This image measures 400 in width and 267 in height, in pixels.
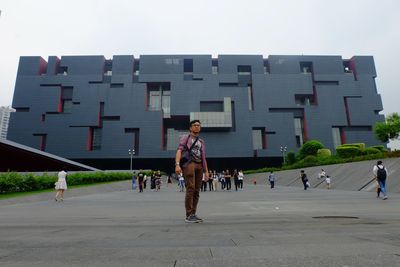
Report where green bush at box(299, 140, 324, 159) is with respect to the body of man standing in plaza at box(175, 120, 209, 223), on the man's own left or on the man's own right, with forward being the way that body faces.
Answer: on the man's own left

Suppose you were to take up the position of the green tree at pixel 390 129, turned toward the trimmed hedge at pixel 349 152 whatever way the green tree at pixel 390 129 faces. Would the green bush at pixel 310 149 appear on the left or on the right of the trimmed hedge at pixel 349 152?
right

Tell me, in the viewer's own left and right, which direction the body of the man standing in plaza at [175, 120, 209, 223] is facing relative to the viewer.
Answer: facing the viewer and to the right of the viewer

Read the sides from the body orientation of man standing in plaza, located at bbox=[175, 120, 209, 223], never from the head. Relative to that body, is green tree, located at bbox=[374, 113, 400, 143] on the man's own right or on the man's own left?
on the man's own left

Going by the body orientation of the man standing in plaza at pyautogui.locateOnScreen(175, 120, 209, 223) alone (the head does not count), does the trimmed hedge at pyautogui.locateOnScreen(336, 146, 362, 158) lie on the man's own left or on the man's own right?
on the man's own left

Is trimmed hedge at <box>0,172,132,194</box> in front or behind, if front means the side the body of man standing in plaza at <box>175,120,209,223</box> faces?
behind
